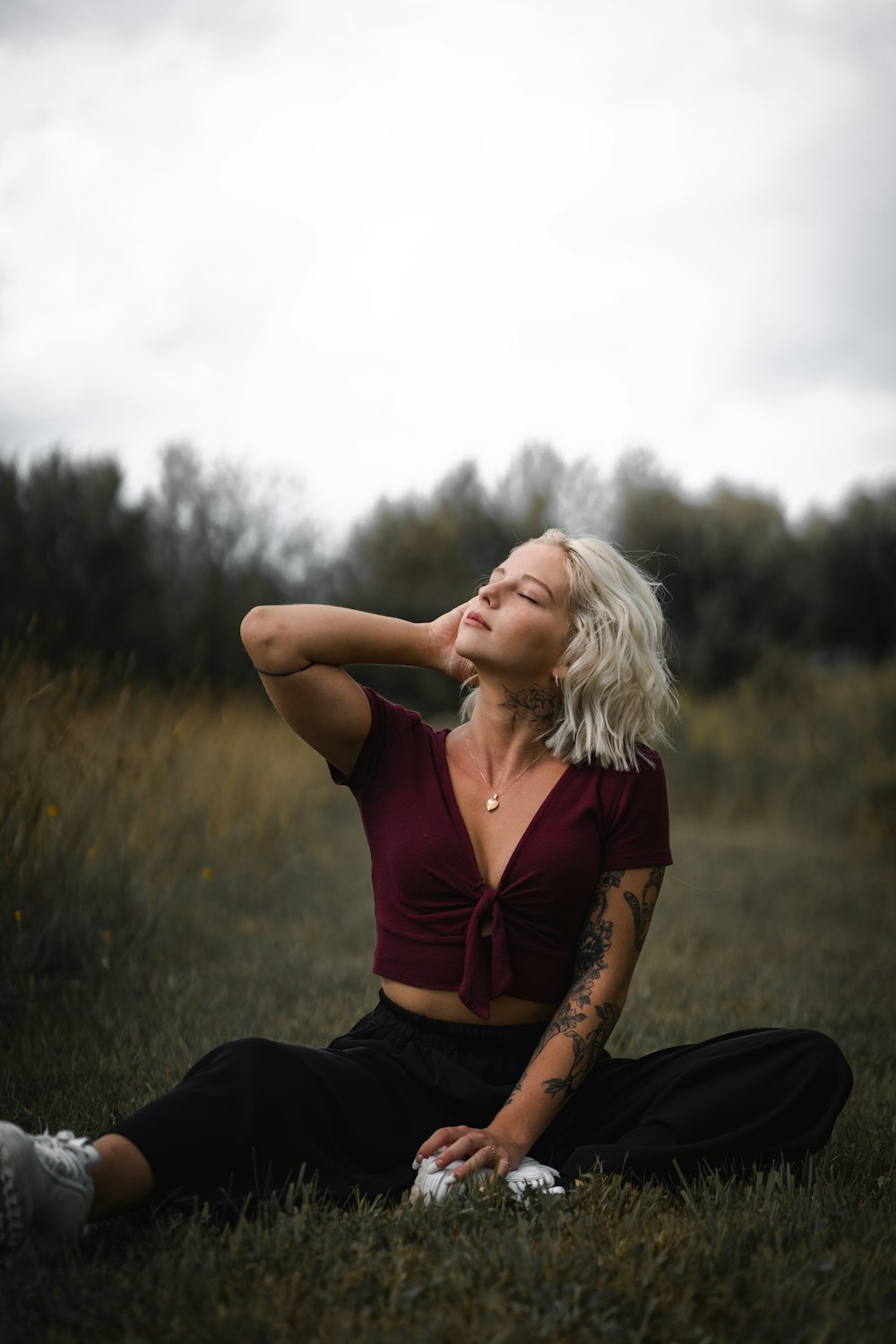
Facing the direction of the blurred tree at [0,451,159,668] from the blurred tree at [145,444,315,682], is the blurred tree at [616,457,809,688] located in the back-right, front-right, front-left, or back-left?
back-left

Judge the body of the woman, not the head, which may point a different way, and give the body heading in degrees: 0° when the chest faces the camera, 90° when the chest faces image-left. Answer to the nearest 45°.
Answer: approximately 0°

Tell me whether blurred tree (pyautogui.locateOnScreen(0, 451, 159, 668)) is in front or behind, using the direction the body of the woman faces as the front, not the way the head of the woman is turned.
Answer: behind

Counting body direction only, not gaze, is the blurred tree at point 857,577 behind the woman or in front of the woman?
behind

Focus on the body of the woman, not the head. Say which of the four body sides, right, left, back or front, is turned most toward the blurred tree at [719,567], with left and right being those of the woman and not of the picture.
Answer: back

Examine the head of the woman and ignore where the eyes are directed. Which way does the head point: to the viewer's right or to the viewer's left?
to the viewer's left

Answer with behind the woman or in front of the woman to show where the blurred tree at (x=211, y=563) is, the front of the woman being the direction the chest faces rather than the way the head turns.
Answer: behind
